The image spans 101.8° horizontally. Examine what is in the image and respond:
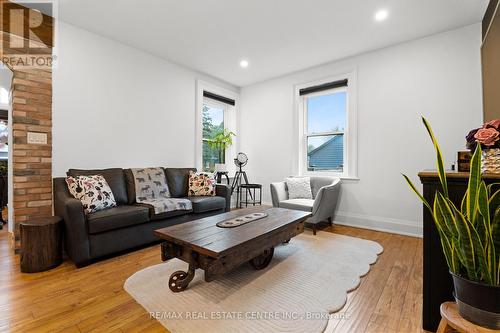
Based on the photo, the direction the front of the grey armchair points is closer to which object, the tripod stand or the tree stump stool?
the tree stump stool

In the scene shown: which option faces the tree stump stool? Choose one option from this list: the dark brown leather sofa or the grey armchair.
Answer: the grey armchair

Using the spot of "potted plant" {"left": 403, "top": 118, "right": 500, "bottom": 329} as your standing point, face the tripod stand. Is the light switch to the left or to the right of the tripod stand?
left

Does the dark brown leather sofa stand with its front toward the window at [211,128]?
no

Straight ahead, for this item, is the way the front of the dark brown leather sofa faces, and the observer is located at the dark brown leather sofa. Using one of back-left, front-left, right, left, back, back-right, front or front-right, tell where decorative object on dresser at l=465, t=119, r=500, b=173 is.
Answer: front

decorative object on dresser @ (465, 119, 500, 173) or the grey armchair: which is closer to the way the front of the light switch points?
the decorative object on dresser

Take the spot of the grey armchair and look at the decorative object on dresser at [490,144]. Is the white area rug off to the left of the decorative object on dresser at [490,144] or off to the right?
right

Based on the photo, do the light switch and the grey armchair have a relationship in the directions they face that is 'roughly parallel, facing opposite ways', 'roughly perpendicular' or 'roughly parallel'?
roughly perpendicular

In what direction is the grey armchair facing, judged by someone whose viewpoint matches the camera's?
facing the viewer and to the left of the viewer

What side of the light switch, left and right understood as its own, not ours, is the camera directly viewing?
front

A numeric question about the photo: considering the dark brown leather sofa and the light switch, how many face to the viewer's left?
0

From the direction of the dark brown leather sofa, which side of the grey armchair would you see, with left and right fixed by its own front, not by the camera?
front

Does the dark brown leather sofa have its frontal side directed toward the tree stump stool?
no

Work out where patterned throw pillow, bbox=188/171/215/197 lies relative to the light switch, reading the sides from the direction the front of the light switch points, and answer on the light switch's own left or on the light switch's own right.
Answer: on the light switch's own left

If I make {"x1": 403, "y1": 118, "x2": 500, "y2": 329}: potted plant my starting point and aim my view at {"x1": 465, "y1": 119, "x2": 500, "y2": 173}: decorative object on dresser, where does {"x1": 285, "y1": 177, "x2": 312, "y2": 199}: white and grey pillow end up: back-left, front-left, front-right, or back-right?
front-left

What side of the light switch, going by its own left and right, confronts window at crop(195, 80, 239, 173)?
left

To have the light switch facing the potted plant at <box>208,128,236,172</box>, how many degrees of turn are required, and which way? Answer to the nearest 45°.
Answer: approximately 90° to its left

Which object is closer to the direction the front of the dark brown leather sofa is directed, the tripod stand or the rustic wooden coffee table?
the rustic wooden coffee table

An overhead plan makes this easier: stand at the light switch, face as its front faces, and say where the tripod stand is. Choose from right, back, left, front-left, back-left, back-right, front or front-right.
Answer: left
